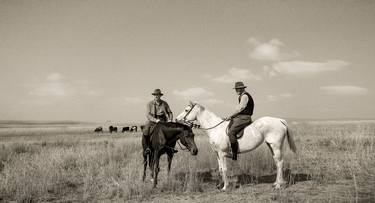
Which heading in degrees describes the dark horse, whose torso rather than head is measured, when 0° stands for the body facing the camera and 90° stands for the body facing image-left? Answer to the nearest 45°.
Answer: approximately 315°

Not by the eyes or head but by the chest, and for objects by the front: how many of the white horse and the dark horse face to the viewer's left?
1

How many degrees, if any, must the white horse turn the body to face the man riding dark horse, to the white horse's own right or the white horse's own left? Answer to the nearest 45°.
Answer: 0° — it already faces them

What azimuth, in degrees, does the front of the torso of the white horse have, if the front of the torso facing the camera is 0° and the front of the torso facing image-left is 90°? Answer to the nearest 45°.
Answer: approximately 90°

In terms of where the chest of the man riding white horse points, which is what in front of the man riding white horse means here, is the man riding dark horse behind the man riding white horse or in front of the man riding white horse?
in front

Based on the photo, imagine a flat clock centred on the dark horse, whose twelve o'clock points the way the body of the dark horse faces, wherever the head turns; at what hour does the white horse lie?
The white horse is roughly at 11 o'clock from the dark horse.

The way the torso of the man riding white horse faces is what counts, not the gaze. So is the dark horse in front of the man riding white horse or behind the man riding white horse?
in front

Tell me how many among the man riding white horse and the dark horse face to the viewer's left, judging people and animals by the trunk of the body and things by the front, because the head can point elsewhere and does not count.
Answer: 1

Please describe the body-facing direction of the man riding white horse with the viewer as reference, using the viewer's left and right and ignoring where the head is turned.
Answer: facing to the left of the viewer
